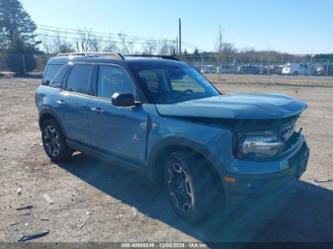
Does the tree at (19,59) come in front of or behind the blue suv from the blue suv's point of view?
behind

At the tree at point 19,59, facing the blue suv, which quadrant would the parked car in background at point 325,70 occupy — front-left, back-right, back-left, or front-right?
front-left

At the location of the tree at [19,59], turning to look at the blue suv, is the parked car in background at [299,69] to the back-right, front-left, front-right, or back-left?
front-left

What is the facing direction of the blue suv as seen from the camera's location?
facing the viewer and to the right of the viewer

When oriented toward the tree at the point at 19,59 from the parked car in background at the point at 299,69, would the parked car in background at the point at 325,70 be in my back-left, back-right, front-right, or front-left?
back-left

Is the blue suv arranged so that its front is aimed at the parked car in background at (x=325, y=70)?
no

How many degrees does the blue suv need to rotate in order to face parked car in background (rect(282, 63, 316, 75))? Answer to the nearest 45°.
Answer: approximately 90° to its left
